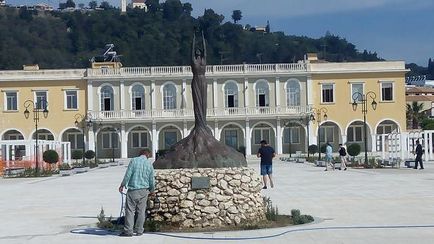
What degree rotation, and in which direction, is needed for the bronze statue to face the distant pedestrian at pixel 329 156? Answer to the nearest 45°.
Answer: approximately 180°

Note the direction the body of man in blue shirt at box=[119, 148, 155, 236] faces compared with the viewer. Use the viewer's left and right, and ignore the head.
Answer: facing away from the viewer and to the right of the viewer

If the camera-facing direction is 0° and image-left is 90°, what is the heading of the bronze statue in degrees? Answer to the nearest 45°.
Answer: approximately 0°
